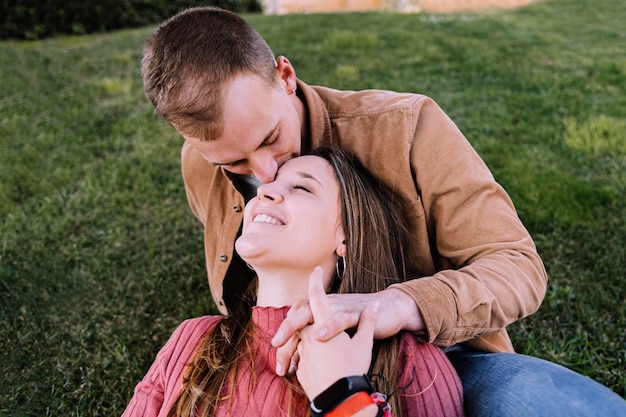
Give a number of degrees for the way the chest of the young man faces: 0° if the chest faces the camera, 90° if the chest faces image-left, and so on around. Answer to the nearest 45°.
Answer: approximately 45°
